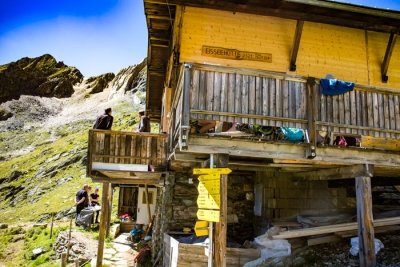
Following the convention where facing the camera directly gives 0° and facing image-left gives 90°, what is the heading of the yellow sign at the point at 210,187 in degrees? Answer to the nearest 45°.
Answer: approximately 0°

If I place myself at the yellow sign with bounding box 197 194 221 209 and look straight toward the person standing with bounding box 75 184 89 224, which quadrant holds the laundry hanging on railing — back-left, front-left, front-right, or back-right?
back-right

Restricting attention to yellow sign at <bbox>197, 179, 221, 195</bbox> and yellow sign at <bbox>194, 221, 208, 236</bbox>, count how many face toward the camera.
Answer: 2

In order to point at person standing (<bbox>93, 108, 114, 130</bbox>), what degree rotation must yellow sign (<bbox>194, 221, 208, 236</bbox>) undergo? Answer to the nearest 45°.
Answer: approximately 135° to its right

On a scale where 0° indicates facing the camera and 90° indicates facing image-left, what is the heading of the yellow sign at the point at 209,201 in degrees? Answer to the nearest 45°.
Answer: approximately 0°

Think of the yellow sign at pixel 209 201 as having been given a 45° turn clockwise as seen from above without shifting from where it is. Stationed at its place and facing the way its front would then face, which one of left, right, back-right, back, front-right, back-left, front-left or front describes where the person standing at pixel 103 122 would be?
right
